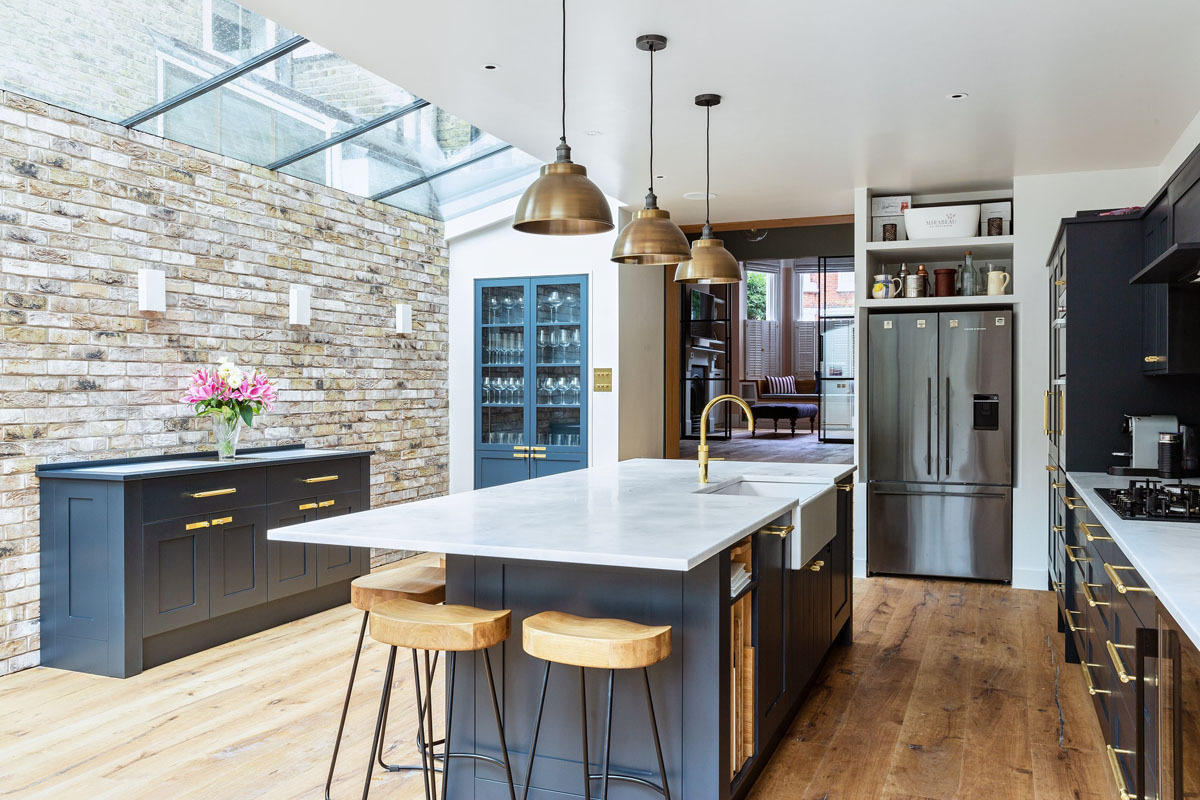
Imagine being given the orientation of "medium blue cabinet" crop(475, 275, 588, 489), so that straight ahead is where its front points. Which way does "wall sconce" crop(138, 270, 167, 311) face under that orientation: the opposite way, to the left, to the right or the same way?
to the left

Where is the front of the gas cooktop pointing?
to the viewer's left

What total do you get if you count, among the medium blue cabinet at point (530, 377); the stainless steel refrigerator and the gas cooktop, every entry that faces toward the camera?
2

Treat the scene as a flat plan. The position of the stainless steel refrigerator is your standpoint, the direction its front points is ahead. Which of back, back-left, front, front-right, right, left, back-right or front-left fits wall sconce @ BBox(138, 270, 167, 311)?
front-right

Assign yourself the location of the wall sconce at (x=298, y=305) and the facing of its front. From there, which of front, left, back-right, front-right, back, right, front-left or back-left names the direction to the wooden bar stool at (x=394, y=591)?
front-right

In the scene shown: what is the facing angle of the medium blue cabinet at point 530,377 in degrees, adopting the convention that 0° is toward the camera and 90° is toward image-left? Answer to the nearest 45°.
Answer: approximately 0°

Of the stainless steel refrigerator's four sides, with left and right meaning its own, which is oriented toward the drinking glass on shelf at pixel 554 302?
right

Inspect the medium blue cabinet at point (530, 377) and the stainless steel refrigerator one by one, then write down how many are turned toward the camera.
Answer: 2

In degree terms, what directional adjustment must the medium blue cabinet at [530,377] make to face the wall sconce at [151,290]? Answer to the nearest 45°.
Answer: approximately 45° to its right
